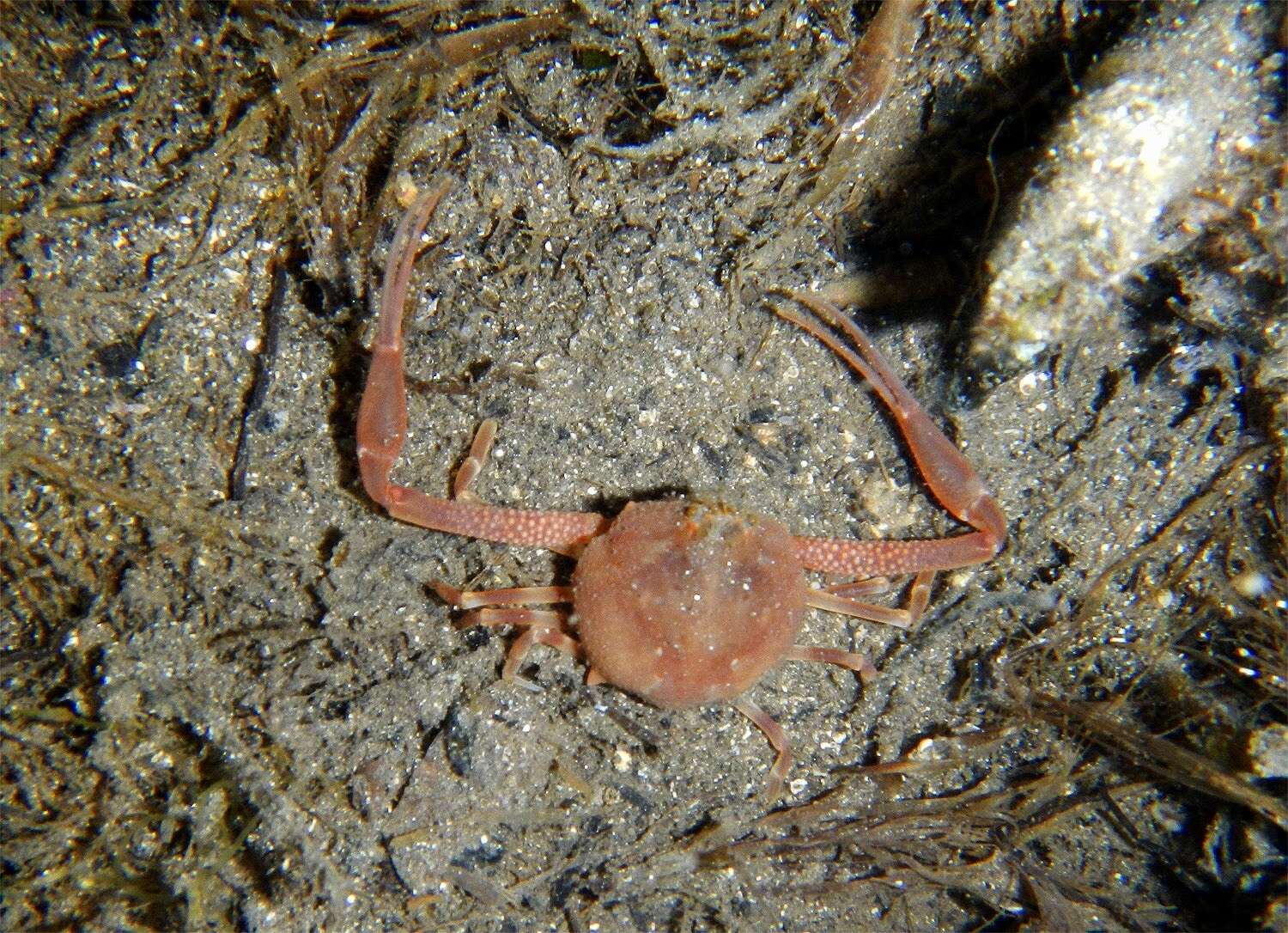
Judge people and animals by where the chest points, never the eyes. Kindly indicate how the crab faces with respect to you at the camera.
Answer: facing away from the viewer
